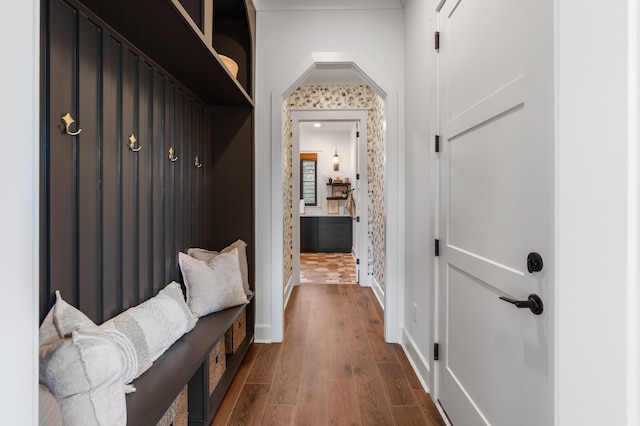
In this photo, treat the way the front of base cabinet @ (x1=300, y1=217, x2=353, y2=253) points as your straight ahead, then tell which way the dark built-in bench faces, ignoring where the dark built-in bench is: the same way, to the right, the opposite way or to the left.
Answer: to the left

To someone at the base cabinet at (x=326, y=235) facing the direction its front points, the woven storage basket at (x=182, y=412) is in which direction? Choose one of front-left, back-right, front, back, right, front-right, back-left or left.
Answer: front

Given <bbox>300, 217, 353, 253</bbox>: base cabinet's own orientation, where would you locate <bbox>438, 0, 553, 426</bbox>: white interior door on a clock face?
The white interior door is roughly at 12 o'clock from the base cabinet.

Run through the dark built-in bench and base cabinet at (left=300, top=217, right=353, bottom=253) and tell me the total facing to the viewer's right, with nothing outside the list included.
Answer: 1

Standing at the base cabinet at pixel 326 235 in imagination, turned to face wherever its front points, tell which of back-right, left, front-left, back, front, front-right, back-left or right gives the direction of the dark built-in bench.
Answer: front

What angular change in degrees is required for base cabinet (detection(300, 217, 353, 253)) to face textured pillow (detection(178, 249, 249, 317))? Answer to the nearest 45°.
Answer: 0° — it already faces it

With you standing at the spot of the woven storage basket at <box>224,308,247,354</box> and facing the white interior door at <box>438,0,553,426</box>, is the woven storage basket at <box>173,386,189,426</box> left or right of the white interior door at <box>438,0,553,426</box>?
right

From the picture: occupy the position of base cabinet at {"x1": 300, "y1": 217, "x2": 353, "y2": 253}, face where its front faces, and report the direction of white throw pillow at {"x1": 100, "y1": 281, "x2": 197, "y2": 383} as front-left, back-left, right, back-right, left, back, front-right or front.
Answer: front

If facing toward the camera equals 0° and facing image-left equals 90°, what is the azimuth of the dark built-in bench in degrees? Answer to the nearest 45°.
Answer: approximately 270°

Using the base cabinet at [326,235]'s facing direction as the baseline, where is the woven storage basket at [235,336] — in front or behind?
in front

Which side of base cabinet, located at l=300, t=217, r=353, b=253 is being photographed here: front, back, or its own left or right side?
front
